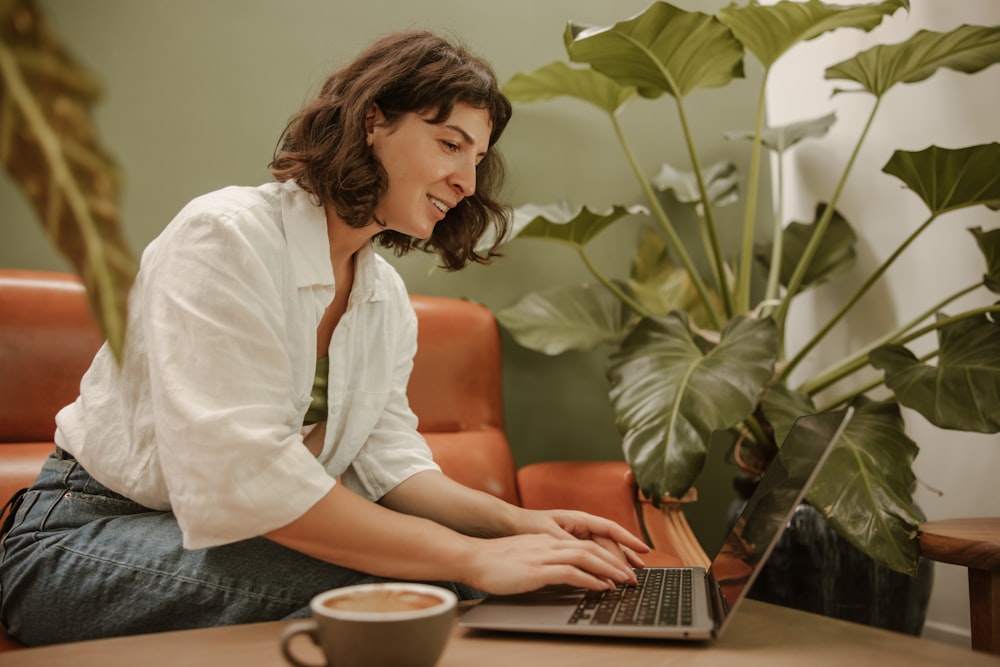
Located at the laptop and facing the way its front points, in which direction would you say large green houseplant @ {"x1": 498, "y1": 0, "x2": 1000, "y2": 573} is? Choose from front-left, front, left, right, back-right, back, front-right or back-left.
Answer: right

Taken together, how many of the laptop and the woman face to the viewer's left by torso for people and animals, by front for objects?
1

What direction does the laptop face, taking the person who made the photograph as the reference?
facing to the left of the viewer

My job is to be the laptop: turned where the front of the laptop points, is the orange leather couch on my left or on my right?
on my right

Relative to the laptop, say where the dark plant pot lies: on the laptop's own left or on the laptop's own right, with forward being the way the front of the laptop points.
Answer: on the laptop's own right

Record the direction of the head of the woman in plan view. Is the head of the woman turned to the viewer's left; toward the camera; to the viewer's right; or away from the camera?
to the viewer's right
